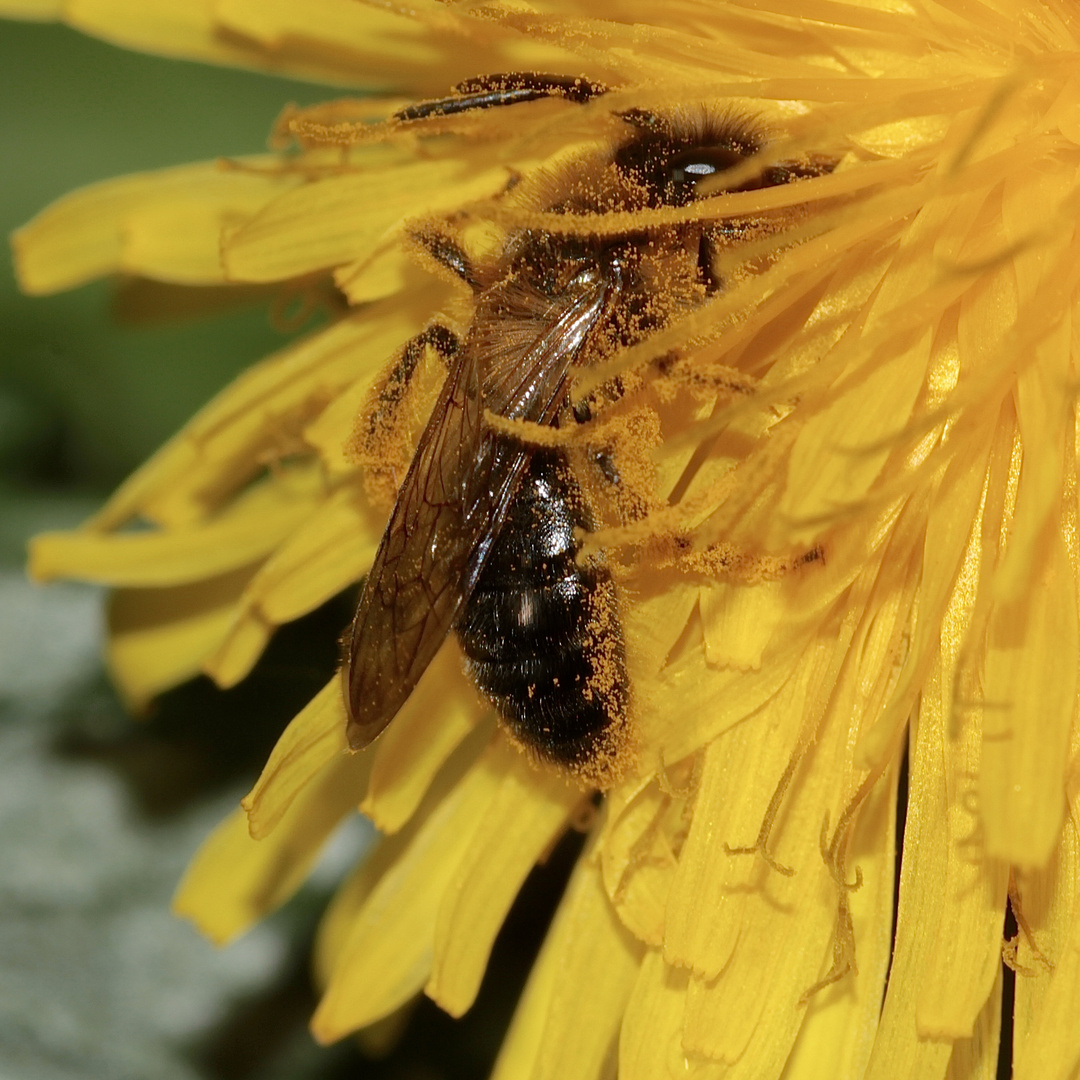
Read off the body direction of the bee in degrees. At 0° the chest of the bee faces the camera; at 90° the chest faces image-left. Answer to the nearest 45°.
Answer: approximately 225°
